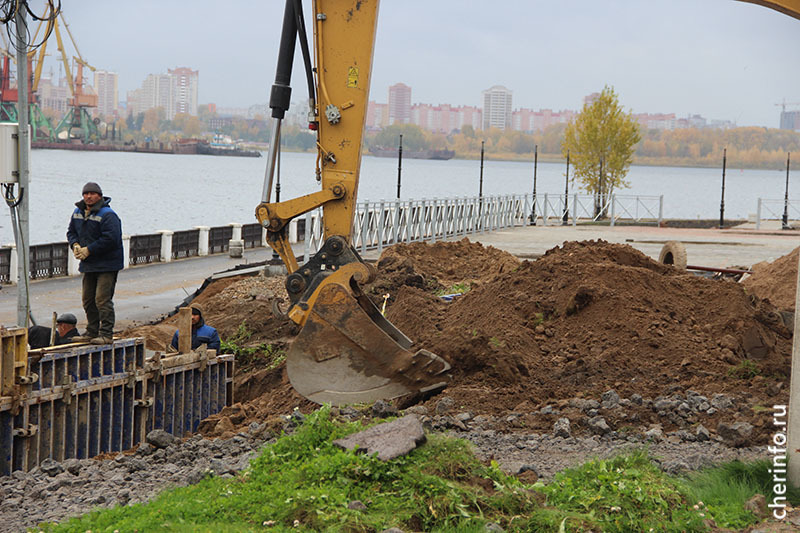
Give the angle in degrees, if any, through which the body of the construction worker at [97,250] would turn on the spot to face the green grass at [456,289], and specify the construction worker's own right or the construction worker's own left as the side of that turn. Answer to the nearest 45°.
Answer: approximately 180°

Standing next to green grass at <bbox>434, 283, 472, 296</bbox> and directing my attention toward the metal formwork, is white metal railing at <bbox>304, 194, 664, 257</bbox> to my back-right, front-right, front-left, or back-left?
back-right

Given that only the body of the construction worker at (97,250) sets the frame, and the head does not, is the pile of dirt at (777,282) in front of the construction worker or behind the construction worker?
behind

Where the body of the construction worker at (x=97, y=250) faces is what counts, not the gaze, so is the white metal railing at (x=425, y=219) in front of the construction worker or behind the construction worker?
behind

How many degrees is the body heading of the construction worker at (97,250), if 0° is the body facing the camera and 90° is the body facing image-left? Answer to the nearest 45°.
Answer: approximately 45°

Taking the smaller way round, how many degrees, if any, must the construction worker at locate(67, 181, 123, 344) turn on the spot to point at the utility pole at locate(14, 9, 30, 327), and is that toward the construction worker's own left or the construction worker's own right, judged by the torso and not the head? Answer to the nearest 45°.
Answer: approximately 135° to the construction worker's own right

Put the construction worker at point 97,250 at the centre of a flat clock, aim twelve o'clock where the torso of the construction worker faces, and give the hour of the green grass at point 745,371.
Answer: The green grass is roughly at 8 o'clock from the construction worker.
